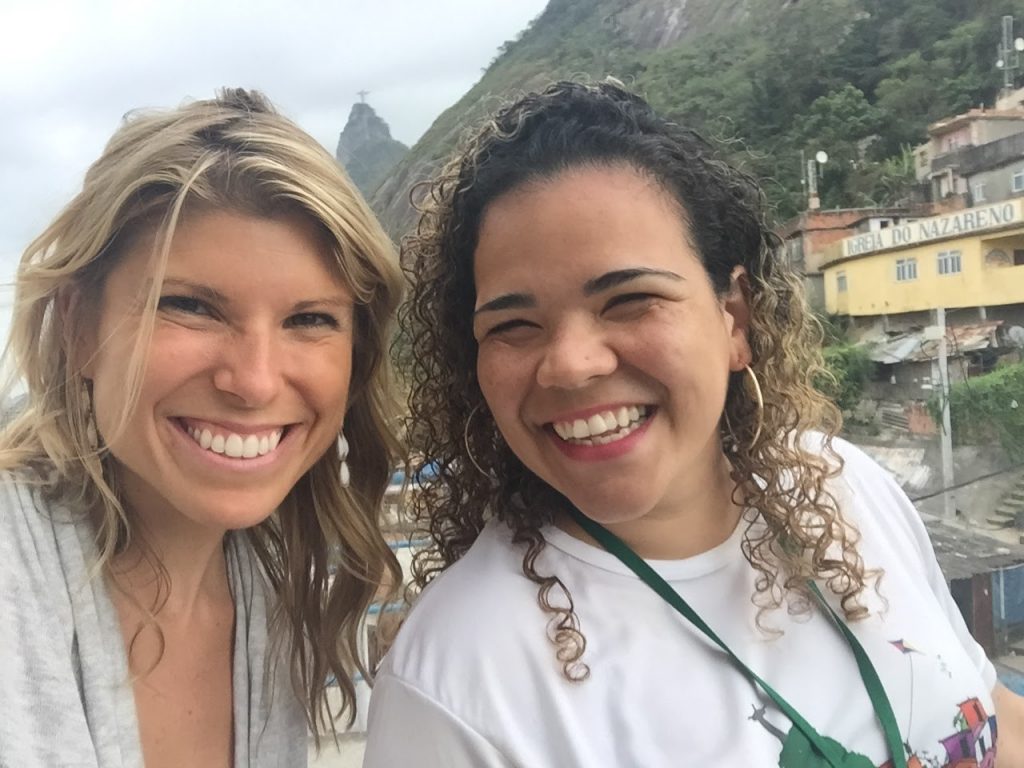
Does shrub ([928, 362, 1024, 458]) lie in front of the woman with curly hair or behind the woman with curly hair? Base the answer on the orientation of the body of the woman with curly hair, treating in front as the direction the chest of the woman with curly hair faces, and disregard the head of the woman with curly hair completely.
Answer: behind

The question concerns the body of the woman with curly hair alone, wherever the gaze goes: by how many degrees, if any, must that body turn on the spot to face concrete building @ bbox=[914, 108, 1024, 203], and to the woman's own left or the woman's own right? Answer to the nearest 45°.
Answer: approximately 135° to the woman's own left

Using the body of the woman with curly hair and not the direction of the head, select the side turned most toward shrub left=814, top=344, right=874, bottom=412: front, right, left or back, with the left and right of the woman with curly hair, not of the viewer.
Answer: back

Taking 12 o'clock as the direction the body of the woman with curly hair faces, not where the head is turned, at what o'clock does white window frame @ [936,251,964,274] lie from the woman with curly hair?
The white window frame is roughly at 7 o'clock from the woman with curly hair.

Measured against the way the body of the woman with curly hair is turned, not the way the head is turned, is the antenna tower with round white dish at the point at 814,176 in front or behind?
behind

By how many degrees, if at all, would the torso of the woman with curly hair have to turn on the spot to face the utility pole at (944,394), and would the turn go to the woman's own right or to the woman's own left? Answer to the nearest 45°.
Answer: approximately 135° to the woman's own left

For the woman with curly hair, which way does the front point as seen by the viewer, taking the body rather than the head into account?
toward the camera

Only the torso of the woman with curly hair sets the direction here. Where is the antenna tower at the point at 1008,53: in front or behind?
behind
